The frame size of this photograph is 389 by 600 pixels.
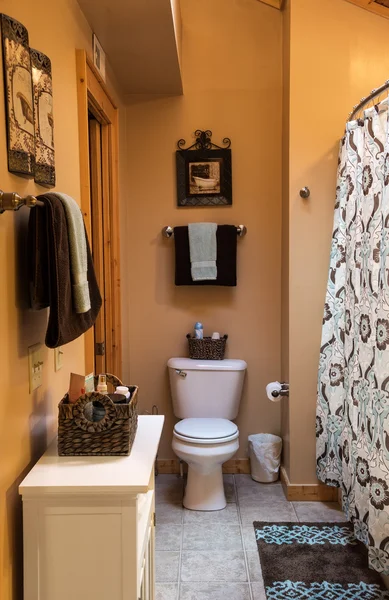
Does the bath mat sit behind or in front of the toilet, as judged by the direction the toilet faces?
in front

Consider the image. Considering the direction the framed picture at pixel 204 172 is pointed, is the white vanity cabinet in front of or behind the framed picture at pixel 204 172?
in front

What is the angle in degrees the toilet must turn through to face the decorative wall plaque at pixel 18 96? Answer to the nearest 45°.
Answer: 0° — it already faces it

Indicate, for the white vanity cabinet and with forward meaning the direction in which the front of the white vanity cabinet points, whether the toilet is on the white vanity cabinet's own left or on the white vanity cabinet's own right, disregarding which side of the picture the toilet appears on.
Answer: on the white vanity cabinet's own left

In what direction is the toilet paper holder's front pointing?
to the viewer's left

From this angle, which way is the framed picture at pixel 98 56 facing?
to the viewer's right

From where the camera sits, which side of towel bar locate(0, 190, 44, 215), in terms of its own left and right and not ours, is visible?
right

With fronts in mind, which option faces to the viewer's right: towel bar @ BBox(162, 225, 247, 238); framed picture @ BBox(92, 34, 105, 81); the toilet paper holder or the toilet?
the framed picture

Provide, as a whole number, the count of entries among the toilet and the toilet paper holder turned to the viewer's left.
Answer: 1

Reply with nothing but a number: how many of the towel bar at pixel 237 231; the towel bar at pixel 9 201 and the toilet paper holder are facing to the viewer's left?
1

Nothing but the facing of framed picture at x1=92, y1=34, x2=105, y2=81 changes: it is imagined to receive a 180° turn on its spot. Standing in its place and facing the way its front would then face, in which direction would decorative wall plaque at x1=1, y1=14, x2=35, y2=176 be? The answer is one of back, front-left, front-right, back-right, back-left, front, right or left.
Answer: left
